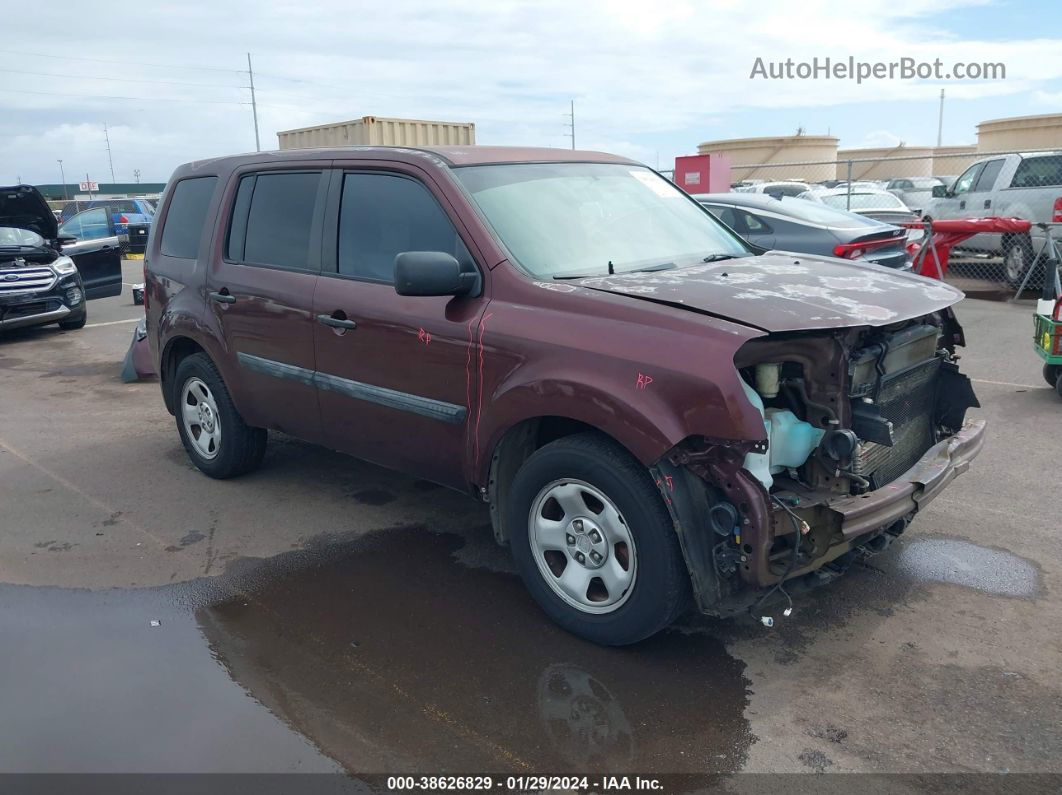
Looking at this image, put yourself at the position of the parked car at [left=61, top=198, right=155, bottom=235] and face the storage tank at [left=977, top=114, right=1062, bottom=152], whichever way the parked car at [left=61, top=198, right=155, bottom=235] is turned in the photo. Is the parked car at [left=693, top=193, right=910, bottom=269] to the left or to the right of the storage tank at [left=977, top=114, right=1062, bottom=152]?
right

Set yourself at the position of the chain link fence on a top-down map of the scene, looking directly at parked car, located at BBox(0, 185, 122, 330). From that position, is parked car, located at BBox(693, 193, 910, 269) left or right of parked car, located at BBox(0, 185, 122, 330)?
left

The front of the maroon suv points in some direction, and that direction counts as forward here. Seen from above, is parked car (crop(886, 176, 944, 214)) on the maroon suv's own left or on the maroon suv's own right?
on the maroon suv's own left

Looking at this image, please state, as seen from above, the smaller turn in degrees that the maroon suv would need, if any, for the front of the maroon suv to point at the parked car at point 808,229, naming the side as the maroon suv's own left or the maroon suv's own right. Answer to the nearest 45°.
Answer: approximately 135° to the maroon suv's own left

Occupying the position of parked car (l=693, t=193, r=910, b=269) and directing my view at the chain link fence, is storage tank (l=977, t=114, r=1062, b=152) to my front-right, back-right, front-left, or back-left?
front-left

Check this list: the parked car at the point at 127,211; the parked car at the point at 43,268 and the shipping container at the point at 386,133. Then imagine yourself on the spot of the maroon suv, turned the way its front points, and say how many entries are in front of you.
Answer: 0

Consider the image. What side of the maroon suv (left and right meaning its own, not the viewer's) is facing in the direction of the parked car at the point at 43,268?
back

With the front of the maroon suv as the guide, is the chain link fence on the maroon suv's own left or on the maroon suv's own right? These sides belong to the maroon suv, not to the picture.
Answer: on the maroon suv's own left

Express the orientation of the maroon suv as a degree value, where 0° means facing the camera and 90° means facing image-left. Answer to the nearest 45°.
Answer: approximately 315°

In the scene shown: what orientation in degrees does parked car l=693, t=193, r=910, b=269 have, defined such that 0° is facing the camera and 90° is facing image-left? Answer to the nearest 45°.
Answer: approximately 135°

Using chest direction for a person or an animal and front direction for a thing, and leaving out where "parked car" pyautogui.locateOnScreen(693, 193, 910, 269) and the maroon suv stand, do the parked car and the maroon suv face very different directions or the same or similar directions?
very different directions

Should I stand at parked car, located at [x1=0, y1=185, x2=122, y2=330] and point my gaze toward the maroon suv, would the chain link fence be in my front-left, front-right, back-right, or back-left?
front-left

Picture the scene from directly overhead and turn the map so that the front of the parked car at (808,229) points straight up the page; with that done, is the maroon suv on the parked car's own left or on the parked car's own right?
on the parked car's own left

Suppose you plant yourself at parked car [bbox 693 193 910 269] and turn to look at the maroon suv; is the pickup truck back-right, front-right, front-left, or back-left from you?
back-left
